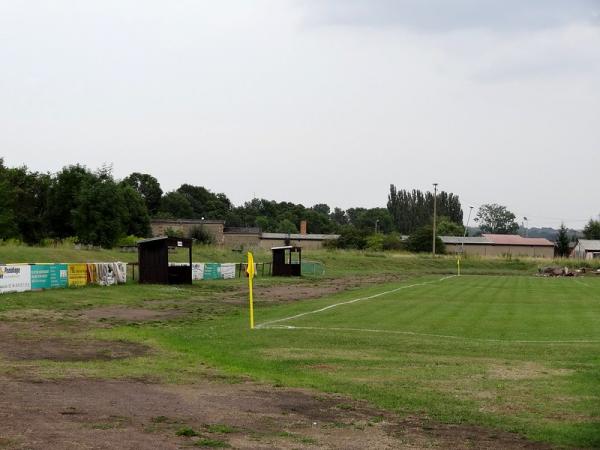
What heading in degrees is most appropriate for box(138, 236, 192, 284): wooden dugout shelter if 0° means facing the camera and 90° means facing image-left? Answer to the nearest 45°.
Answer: approximately 315°

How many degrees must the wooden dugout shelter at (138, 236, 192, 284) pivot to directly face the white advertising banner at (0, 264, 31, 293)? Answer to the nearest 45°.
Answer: approximately 90° to its right

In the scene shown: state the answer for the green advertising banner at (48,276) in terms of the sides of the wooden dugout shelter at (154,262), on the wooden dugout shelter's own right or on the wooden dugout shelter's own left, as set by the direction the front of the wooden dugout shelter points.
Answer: on the wooden dugout shelter's own right
